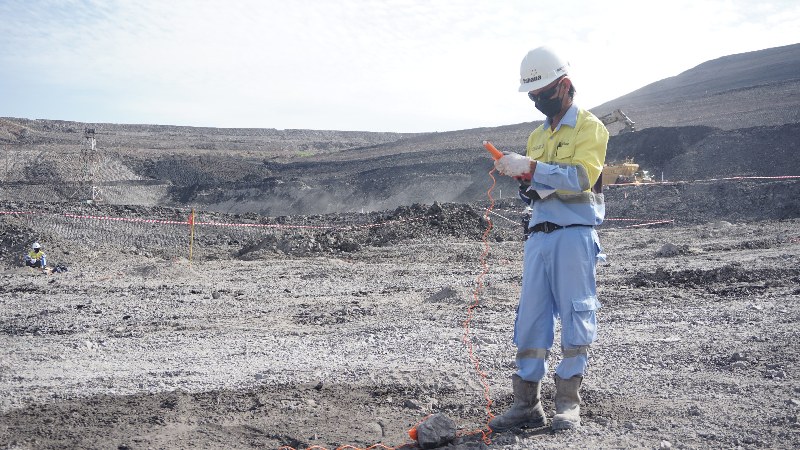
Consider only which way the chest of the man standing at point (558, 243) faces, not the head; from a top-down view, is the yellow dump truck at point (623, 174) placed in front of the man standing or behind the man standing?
behind

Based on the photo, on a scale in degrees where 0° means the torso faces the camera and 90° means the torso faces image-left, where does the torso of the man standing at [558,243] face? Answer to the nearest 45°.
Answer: approximately 45°
